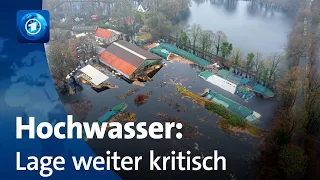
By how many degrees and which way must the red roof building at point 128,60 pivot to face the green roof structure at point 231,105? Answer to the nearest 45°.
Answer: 0° — it already faces it

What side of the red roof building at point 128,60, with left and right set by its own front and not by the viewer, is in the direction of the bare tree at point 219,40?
left

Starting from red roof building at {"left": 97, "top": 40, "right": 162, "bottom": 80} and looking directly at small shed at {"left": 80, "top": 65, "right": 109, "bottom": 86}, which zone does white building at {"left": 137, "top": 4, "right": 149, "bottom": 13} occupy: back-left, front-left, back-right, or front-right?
back-right

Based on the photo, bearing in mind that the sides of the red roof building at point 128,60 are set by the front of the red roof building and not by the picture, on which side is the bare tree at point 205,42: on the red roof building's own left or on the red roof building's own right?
on the red roof building's own left

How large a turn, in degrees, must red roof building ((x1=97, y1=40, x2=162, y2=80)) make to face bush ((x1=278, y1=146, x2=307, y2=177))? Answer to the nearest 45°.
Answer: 0° — it already faces it

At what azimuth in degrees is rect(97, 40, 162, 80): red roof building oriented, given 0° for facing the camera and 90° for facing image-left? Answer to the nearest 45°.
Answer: approximately 315°

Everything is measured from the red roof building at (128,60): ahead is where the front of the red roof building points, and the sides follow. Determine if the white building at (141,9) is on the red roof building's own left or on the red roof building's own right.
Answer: on the red roof building's own left

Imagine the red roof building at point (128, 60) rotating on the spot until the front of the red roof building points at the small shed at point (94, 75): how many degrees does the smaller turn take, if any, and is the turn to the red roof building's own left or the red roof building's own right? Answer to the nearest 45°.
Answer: approximately 90° to the red roof building's own right

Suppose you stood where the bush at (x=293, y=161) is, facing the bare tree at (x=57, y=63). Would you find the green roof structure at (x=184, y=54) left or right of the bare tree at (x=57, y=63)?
right
